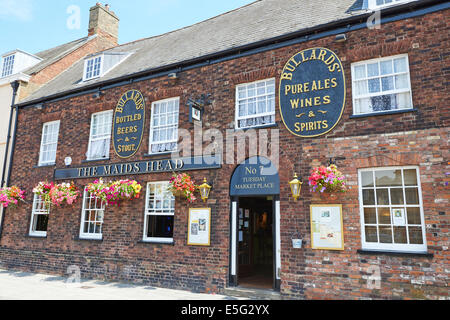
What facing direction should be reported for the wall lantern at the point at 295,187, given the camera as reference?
facing the viewer and to the left of the viewer

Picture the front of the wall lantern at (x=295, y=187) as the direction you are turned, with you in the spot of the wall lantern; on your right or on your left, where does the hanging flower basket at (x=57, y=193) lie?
on your right

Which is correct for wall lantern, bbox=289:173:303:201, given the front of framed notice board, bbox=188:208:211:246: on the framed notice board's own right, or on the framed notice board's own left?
on the framed notice board's own left

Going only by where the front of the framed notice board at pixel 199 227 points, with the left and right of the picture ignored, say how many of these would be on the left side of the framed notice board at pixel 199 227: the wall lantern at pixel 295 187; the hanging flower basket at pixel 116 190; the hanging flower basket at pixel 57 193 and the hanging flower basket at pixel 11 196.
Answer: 1

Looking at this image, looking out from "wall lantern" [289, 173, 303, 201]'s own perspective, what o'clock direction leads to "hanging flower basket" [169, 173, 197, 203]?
The hanging flower basket is roughly at 2 o'clock from the wall lantern.

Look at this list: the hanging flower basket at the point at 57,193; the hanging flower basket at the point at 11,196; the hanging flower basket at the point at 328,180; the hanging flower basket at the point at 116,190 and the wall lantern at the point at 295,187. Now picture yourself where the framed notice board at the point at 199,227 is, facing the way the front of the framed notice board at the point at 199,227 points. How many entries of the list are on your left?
2

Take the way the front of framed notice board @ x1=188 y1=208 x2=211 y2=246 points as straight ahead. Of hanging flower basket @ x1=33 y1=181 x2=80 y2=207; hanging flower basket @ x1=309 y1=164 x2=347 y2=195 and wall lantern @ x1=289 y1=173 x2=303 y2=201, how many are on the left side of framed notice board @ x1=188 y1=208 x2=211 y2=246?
2

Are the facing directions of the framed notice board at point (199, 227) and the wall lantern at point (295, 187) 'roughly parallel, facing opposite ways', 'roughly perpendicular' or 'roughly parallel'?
roughly parallel

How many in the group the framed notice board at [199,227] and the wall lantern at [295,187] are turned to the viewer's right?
0
